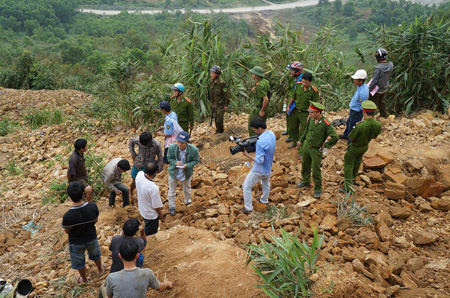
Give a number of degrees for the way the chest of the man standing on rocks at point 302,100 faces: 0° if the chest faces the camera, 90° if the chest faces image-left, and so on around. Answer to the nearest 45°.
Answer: approximately 45°

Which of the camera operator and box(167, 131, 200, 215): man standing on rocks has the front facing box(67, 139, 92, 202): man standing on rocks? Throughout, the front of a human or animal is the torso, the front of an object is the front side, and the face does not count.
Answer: the camera operator

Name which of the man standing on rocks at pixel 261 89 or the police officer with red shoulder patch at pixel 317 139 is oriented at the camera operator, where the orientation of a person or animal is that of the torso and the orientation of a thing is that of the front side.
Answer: the police officer with red shoulder patch

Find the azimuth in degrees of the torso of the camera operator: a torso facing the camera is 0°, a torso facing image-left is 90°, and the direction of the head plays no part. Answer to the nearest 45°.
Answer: approximately 90°

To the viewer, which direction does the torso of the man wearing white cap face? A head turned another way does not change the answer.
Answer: to the viewer's left

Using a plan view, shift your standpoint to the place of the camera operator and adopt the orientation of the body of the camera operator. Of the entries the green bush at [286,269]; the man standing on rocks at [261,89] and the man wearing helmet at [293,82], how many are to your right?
2

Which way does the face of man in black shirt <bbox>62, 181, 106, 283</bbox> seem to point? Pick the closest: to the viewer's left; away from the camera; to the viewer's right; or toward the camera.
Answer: away from the camera

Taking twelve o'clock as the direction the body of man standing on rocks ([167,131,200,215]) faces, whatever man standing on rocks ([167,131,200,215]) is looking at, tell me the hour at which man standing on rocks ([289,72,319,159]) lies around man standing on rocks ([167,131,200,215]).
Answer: man standing on rocks ([289,72,319,159]) is roughly at 8 o'clock from man standing on rocks ([167,131,200,215]).

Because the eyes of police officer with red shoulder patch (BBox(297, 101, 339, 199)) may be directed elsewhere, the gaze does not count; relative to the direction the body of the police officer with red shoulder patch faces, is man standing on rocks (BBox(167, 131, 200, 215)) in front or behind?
in front
